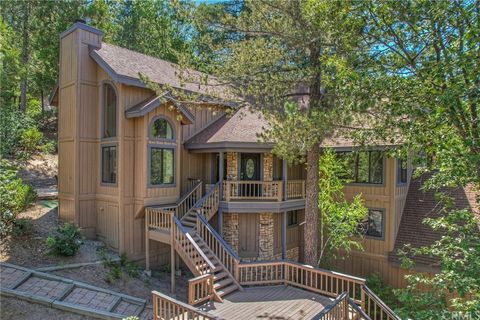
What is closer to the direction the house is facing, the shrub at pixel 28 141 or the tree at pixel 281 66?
the tree

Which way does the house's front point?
toward the camera

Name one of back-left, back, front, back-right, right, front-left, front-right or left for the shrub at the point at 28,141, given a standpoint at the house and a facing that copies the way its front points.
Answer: back-right

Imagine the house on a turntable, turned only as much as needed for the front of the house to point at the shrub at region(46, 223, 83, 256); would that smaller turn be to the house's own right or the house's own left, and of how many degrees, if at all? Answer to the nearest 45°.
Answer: approximately 45° to the house's own right
